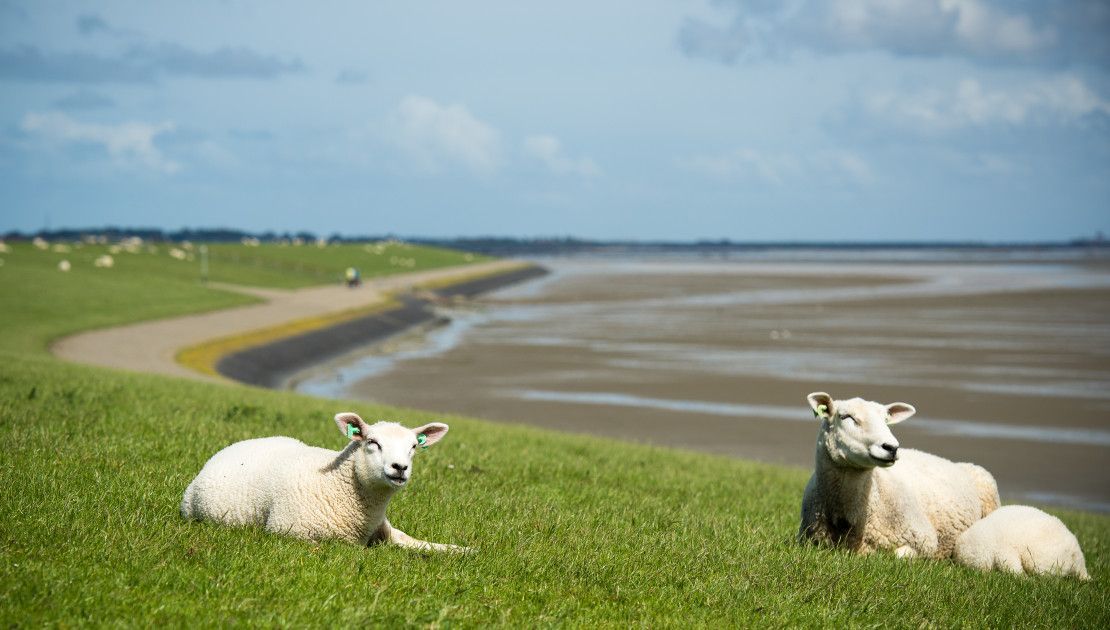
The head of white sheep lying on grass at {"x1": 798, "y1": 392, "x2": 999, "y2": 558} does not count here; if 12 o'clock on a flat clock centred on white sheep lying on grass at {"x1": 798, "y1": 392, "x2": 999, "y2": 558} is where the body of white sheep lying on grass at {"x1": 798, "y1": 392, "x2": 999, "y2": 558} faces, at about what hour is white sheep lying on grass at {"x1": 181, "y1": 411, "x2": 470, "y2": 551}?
white sheep lying on grass at {"x1": 181, "y1": 411, "x2": 470, "y2": 551} is roughly at 12 o'clock from white sheep lying on grass at {"x1": 798, "y1": 392, "x2": 999, "y2": 558}.

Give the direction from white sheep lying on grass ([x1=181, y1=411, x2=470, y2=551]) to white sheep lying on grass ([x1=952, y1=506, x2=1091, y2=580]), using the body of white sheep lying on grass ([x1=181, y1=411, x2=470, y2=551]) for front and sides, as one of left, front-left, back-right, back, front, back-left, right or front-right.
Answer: front-left

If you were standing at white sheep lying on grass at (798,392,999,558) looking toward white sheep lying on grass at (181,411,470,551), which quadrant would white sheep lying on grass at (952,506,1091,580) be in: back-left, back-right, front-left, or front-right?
back-left

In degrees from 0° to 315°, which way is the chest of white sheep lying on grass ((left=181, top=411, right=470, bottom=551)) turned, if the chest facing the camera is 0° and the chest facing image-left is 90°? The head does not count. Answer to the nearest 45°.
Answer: approximately 315°

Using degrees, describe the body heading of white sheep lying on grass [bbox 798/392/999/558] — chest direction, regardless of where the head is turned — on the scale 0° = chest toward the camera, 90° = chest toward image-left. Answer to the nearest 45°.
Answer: approximately 45°

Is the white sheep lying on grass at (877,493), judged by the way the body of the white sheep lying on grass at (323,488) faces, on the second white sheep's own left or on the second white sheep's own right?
on the second white sheep's own left
